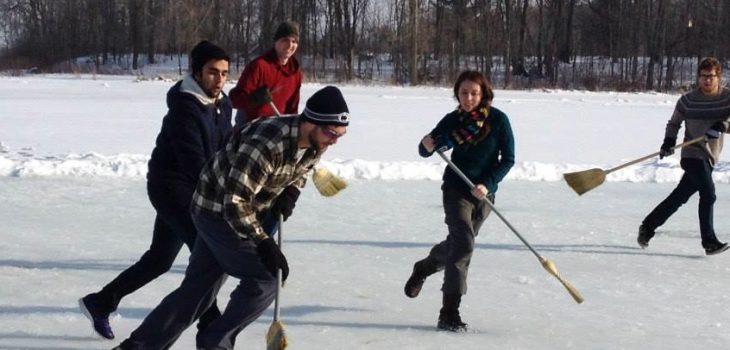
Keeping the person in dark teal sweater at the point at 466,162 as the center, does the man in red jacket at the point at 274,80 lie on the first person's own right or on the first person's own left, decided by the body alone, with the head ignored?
on the first person's own right

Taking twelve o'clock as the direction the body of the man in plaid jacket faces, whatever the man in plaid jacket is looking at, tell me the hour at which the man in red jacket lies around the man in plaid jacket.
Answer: The man in red jacket is roughly at 9 o'clock from the man in plaid jacket.

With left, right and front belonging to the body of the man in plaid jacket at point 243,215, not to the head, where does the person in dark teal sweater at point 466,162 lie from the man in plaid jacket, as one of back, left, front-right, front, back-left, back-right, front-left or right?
front-left

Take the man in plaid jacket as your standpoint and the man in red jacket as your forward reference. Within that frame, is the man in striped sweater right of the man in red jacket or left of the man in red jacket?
right

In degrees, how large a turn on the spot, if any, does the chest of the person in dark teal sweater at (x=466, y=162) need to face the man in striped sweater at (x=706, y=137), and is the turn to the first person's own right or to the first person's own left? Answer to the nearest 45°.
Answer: approximately 135° to the first person's own left

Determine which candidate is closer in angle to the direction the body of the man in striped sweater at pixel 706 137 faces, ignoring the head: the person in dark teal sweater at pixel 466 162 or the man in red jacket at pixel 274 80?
the person in dark teal sweater

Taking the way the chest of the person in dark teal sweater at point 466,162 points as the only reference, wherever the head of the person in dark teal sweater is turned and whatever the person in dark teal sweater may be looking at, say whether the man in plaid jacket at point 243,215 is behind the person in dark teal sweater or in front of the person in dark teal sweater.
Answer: in front
